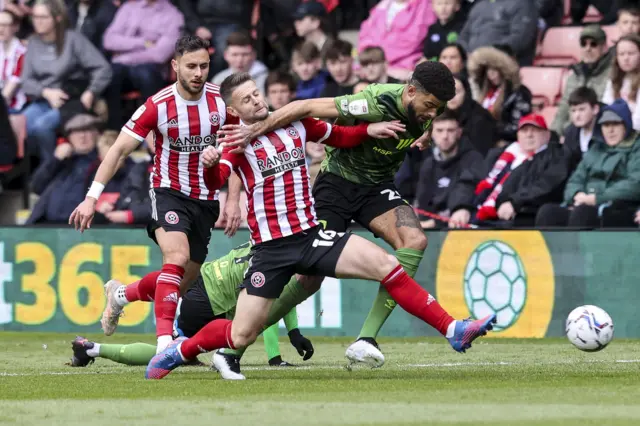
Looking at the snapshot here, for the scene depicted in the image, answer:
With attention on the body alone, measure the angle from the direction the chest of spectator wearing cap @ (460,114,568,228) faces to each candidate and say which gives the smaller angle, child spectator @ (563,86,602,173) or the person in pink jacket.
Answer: the person in pink jacket

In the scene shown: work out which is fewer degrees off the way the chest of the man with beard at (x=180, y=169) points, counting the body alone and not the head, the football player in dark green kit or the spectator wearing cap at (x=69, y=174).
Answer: the football player in dark green kit

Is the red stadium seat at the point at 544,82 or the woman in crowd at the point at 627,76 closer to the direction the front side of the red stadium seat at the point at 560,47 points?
the red stadium seat

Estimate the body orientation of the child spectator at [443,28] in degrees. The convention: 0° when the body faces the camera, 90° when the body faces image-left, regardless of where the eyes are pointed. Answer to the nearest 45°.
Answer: approximately 0°

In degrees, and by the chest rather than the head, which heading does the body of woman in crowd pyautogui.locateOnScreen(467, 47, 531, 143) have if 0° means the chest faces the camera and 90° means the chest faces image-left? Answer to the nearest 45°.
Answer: approximately 45°

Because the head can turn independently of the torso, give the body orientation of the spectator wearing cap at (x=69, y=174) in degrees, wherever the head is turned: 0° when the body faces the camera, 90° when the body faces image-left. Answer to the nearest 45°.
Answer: approximately 315°

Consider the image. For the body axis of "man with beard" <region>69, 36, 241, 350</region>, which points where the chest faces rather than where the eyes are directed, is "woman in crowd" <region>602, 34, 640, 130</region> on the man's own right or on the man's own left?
on the man's own left

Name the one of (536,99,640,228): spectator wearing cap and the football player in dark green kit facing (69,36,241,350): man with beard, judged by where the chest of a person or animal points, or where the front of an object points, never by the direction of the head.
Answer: the spectator wearing cap
